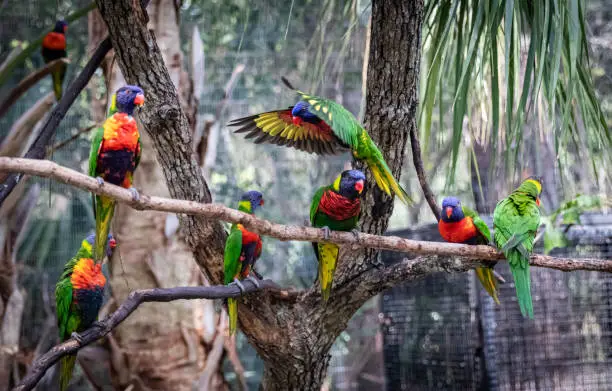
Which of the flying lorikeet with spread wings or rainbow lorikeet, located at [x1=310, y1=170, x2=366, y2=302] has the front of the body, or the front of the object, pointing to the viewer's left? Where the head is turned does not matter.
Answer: the flying lorikeet with spread wings

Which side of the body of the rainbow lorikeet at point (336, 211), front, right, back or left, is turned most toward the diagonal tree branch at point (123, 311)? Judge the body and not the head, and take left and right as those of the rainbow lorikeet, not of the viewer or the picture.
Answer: right

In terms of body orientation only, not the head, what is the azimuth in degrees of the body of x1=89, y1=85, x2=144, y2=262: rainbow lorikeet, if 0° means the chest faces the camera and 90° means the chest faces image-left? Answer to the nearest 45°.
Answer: approximately 315°

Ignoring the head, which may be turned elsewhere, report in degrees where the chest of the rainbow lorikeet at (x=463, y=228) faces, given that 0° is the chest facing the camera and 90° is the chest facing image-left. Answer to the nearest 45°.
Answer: approximately 45°

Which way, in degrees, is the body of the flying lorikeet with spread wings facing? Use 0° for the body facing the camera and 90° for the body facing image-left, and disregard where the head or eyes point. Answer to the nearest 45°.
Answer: approximately 90°
